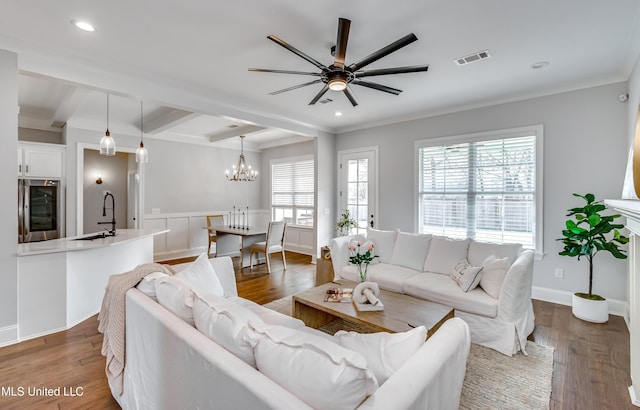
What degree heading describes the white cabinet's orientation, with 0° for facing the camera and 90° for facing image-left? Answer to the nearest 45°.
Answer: approximately 0°

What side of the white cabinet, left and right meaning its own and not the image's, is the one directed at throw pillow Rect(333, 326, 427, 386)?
front

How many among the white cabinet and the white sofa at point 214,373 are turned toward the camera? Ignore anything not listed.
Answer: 1

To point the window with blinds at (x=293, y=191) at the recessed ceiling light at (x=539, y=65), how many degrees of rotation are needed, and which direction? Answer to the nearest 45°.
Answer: approximately 90° to its left

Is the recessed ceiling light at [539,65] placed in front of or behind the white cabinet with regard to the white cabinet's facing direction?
in front

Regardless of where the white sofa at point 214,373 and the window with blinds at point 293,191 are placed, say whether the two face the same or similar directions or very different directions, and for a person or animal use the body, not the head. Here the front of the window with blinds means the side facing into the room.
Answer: very different directions

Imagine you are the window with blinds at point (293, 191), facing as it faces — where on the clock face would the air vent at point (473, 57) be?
The air vent is roughly at 10 o'clock from the window with blinds.

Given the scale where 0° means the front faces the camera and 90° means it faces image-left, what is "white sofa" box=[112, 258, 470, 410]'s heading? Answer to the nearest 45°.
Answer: approximately 225°

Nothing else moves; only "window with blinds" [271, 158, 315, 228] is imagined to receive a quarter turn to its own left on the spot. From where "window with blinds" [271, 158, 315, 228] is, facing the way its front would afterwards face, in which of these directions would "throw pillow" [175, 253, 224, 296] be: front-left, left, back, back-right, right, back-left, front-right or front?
front-right

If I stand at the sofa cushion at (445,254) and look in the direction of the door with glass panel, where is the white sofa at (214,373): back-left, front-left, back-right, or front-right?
back-left

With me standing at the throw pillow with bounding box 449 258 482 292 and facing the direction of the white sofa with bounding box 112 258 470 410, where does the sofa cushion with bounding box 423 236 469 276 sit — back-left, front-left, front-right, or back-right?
back-right

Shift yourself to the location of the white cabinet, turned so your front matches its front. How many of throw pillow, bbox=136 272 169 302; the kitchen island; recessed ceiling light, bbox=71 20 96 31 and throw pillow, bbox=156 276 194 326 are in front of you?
4

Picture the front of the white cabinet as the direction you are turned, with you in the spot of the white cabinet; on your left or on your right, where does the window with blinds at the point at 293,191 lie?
on your left
